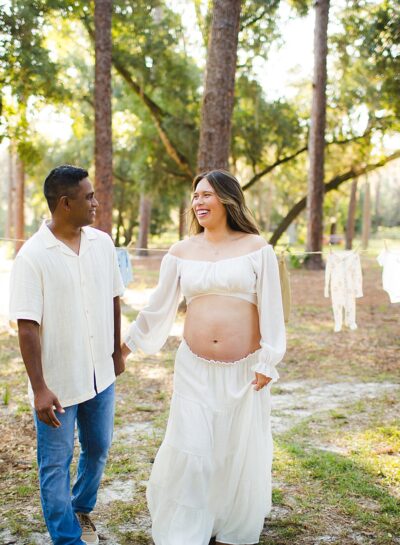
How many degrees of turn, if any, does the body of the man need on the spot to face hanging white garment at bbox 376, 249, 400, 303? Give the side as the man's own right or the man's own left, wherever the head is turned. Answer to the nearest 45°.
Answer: approximately 90° to the man's own left

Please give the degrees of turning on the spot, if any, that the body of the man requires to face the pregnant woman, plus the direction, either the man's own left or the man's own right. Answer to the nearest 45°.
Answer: approximately 45° to the man's own left

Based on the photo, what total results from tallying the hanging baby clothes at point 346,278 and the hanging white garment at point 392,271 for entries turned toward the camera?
2

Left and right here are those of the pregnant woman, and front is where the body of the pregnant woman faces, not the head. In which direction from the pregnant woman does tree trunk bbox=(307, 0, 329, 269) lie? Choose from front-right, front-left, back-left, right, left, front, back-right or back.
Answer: back

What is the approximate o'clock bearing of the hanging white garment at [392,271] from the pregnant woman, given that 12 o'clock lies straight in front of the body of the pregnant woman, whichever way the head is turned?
The hanging white garment is roughly at 7 o'clock from the pregnant woman.

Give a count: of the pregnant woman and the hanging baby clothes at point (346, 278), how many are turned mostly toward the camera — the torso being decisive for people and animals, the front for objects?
2

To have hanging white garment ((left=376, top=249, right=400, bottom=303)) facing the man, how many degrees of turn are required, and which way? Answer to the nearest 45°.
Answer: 0° — it already faces them

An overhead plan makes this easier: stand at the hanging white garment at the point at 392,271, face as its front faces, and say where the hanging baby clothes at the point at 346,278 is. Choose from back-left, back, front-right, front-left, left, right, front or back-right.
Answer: back-right

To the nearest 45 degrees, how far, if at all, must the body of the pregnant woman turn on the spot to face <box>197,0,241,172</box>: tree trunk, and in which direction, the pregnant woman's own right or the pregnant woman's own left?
approximately 180°

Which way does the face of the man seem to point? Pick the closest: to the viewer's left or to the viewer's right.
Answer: to the viewer's right
